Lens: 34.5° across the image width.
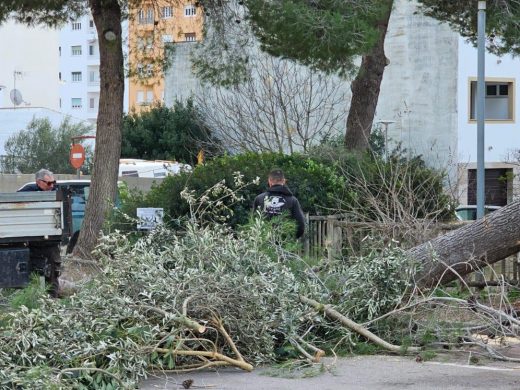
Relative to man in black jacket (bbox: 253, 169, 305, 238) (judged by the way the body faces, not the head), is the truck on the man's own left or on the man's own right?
on the man's own left

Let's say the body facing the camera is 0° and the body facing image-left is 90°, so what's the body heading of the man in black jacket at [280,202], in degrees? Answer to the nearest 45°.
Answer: approximately 180°

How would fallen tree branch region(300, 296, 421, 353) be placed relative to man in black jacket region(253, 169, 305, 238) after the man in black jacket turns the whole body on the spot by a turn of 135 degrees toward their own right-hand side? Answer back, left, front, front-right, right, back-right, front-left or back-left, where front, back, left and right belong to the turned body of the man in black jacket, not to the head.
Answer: front-right

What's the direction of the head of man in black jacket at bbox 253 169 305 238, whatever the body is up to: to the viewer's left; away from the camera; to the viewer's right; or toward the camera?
away from the camera

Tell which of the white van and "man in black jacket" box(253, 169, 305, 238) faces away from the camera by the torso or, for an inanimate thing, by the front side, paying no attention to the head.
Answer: the man in black jacket

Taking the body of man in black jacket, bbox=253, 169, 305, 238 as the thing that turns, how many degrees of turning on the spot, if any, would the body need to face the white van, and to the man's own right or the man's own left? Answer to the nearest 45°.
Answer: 0° — they already face it

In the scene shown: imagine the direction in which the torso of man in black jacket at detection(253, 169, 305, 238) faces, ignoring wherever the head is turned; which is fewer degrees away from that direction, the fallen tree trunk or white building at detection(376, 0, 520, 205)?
the white building
